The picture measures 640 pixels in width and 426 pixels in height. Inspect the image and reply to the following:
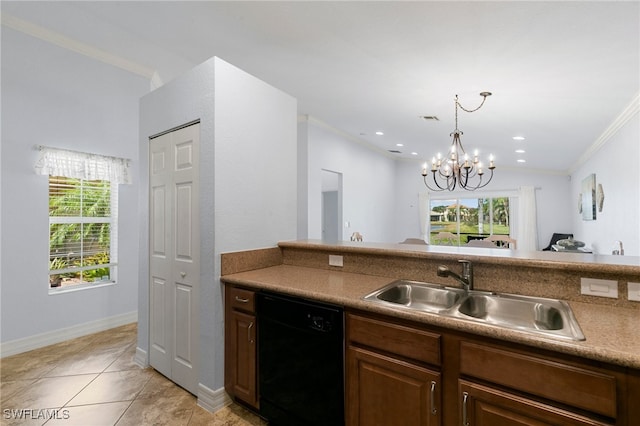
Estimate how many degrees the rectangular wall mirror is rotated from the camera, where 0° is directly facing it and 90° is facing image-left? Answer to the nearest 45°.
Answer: approximately 90°

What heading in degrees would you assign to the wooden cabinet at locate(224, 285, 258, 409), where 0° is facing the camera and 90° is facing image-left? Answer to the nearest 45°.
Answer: approximately 45°

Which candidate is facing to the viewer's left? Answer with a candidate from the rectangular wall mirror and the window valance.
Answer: the rectangular wall mirror

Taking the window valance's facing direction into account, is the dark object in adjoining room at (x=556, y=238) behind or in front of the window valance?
in front

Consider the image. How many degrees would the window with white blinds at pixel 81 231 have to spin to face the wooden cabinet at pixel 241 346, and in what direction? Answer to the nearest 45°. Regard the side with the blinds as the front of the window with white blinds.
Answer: approximately 45° to its right

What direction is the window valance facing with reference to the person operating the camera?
facing the viewer and to the right of the viewer

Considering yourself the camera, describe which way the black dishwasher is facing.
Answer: facing the viewer and to the left of the viewer

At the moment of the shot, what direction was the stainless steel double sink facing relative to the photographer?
facing the viewer

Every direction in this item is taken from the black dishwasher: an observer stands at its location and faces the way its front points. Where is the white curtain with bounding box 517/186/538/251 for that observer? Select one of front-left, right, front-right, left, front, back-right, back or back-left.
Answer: back

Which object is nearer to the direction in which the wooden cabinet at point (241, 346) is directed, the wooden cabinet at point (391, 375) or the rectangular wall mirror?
the wooden cabinet

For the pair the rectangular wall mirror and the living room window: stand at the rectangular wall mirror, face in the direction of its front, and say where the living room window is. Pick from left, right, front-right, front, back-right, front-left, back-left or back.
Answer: front-right

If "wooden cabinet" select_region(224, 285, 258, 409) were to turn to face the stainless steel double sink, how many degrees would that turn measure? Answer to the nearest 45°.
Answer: approximately 90° to its left

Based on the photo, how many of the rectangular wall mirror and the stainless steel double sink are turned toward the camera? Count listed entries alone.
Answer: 1
